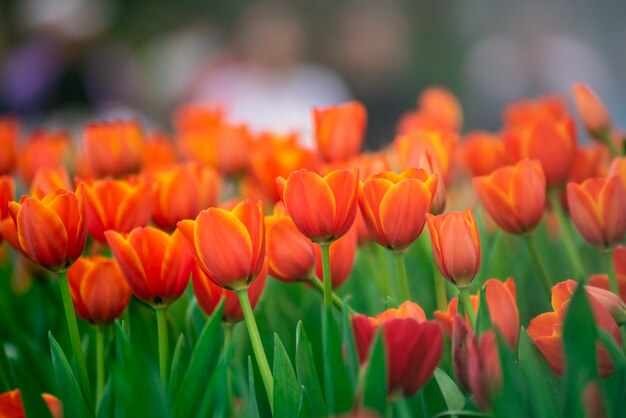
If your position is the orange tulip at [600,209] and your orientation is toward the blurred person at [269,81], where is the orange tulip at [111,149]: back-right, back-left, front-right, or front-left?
front-left

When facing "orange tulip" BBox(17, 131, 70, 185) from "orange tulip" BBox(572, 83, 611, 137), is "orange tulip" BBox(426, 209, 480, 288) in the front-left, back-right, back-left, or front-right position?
front-left

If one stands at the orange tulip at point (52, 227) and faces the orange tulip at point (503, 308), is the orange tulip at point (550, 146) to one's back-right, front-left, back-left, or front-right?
front-left
